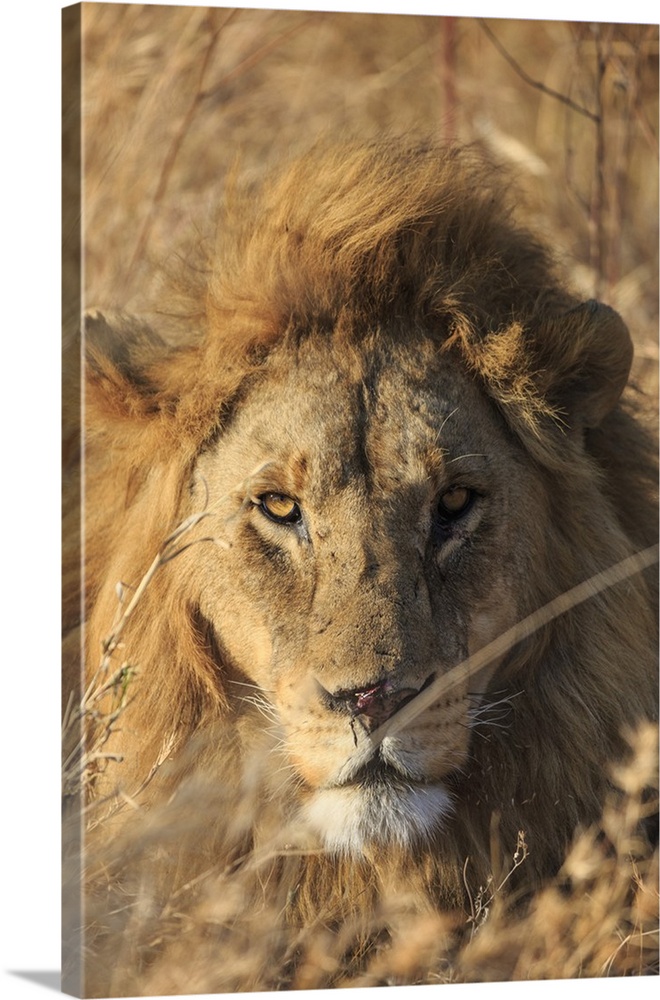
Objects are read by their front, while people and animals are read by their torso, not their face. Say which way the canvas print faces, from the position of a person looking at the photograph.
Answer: facing the viewer and to the right of the viewer
